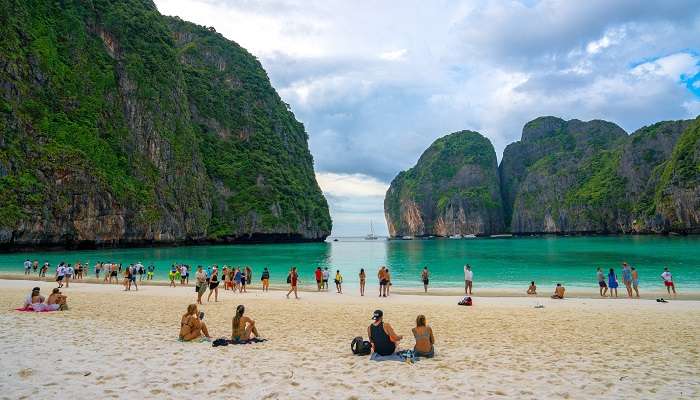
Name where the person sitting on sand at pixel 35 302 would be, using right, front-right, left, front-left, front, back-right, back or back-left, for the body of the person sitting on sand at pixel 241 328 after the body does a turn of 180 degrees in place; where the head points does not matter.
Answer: right

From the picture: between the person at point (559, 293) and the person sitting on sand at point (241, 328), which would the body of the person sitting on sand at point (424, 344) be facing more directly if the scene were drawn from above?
the person

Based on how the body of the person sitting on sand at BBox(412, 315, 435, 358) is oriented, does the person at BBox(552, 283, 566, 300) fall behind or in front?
in front

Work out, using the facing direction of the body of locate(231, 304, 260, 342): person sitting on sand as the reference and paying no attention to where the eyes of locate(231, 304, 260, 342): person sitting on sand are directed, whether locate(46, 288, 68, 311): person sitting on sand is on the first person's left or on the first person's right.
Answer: on the first person's left

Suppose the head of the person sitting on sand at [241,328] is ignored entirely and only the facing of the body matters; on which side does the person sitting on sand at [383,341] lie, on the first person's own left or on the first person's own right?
on the first person's own right

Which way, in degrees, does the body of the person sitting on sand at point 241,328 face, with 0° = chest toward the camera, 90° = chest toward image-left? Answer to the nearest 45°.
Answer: approximately 225°

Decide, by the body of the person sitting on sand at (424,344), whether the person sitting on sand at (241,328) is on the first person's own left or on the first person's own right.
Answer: on the first person's own left

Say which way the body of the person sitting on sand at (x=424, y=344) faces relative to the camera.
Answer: away from the camera
